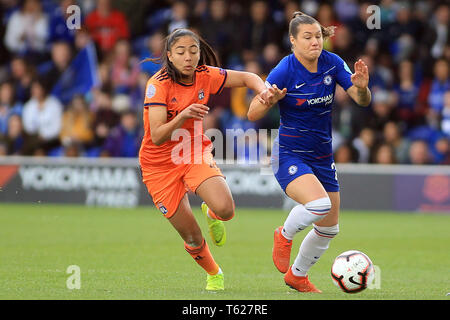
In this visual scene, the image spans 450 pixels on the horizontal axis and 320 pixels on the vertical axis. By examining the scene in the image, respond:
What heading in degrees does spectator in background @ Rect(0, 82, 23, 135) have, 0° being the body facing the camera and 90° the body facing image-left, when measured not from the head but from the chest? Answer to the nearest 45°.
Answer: approximately 0°

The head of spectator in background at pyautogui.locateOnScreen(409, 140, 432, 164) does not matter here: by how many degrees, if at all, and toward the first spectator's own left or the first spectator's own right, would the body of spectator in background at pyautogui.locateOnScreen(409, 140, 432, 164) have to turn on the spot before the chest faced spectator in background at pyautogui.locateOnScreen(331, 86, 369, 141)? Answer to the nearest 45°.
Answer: approximately 90° to the first spectator's own right

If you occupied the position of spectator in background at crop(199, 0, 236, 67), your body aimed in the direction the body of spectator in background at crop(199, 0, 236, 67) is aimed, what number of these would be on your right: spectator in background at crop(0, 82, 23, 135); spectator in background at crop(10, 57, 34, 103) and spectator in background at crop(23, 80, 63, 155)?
3

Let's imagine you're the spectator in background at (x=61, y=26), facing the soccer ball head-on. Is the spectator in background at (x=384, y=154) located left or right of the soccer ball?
left

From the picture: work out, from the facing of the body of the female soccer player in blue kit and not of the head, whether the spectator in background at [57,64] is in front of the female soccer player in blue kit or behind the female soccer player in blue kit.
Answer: behind
